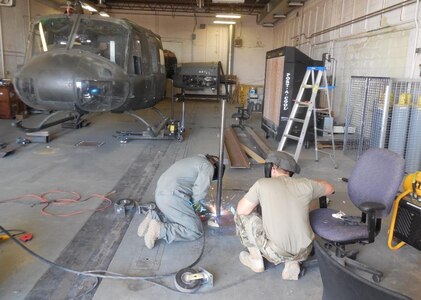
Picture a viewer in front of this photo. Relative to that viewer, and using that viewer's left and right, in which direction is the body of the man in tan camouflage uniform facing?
facing away from the viewer and to the left of the viewer

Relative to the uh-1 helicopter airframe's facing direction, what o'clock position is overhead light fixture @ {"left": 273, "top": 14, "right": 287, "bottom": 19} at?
The overhead light fixture is roughly at 6 o'clock from the uh-1 helicopter airframe.

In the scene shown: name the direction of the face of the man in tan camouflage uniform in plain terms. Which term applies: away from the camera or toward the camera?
away from the camera

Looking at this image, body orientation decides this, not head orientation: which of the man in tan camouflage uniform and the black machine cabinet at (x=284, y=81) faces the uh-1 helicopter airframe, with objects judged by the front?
the man in tan camouflage uniform

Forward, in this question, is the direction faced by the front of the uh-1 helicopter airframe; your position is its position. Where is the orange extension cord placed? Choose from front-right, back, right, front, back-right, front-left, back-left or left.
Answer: front-left

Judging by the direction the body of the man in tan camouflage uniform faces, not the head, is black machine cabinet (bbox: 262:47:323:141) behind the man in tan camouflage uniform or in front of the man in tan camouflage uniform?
in front

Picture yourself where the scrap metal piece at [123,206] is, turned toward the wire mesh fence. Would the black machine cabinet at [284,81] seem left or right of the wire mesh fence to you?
left

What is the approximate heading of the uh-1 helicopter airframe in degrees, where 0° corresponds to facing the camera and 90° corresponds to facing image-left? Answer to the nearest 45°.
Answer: approximately 45°

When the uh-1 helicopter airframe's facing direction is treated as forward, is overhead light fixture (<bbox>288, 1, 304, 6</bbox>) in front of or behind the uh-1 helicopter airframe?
behind

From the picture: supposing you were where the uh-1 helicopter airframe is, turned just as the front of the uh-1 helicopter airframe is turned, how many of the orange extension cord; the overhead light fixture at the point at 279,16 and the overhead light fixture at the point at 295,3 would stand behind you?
2
